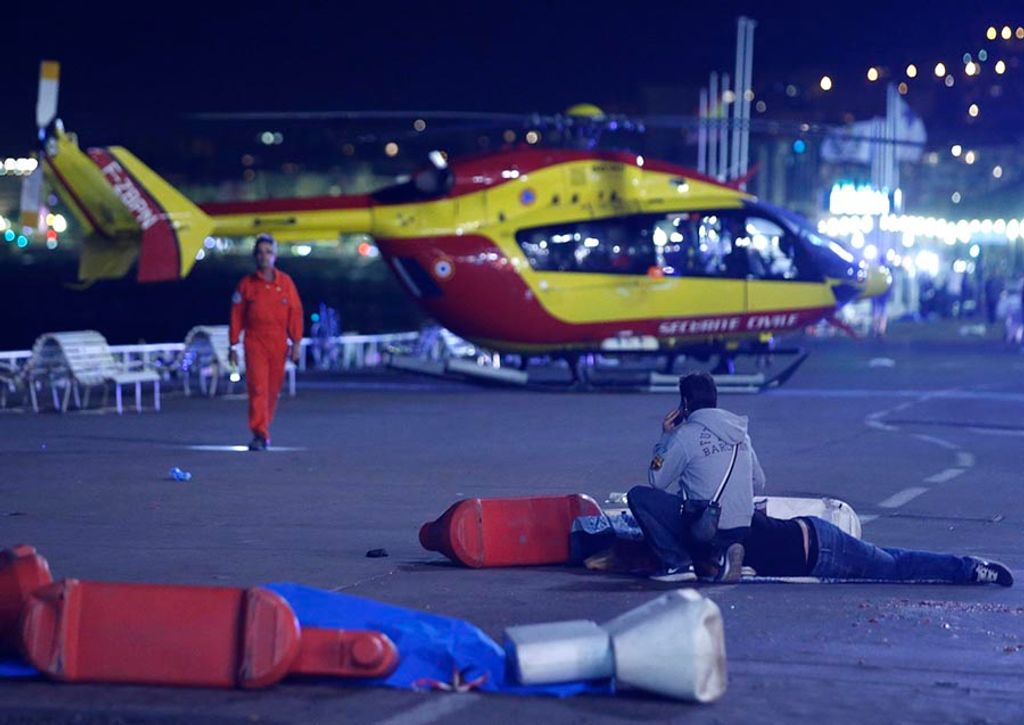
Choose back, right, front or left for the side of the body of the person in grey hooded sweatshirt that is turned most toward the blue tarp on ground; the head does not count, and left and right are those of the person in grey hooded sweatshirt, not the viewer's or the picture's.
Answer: left

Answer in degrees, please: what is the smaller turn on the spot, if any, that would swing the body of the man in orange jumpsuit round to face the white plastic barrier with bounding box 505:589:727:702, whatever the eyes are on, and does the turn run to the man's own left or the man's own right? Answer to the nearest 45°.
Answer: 0° — they already face it

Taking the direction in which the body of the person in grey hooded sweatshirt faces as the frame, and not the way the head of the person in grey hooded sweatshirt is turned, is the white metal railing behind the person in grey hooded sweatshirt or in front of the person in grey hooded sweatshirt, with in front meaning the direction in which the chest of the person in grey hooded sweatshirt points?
in front

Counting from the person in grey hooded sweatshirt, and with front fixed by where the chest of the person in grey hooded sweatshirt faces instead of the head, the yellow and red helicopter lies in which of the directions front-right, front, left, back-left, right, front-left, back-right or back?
front-right

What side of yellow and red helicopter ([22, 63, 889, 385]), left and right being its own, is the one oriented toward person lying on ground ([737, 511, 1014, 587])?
right

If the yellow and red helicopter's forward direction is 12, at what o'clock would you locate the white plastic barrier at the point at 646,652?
The white plastic barrier is roughly at 3 o'clock from the yellow and red helicopter.

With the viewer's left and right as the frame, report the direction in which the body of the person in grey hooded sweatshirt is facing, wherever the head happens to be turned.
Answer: facing away from the viewer and to the left of the viewer

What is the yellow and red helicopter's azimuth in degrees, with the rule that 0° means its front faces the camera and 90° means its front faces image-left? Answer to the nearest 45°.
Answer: approximately 270°

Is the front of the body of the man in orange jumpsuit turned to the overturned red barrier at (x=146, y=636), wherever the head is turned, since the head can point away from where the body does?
yes
